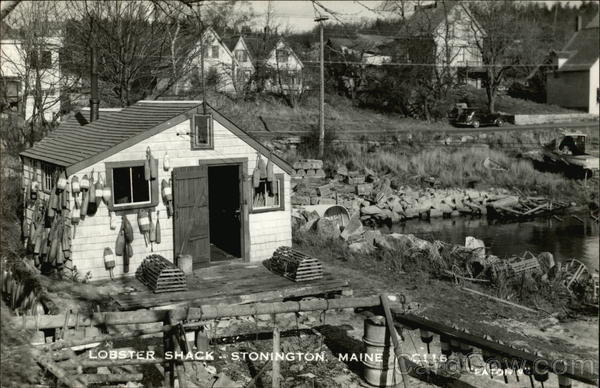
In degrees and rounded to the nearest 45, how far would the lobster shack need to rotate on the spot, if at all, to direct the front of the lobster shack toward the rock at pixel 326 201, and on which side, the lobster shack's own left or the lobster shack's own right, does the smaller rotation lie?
approximately 90° to the lobster shack's own left

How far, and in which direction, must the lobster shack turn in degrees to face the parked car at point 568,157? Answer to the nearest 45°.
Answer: approximately 90° to its left

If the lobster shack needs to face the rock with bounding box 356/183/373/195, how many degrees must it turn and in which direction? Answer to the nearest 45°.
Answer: approximately 90° to its left

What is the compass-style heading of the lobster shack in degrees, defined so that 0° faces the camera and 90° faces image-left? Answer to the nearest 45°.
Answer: approximately 315°

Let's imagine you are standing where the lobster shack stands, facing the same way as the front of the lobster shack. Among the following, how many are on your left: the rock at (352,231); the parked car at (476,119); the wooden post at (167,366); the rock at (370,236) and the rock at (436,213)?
4

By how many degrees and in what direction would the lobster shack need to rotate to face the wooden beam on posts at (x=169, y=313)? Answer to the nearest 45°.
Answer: approximately 45° to its right

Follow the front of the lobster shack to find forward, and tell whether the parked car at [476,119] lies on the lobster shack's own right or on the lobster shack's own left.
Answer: on the lobster shack's own left

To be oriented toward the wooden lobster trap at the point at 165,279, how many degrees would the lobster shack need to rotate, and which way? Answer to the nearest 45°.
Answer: approximately 45° to its right

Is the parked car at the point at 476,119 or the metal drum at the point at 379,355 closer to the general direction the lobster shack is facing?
the metal drum

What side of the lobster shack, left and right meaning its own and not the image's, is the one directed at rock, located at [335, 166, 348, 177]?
left

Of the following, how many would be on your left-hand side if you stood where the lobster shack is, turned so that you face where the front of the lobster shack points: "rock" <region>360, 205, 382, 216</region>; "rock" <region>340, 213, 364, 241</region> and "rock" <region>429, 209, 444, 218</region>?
3

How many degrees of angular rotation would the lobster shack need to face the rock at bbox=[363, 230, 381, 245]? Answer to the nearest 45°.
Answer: approximately 90° to its left
